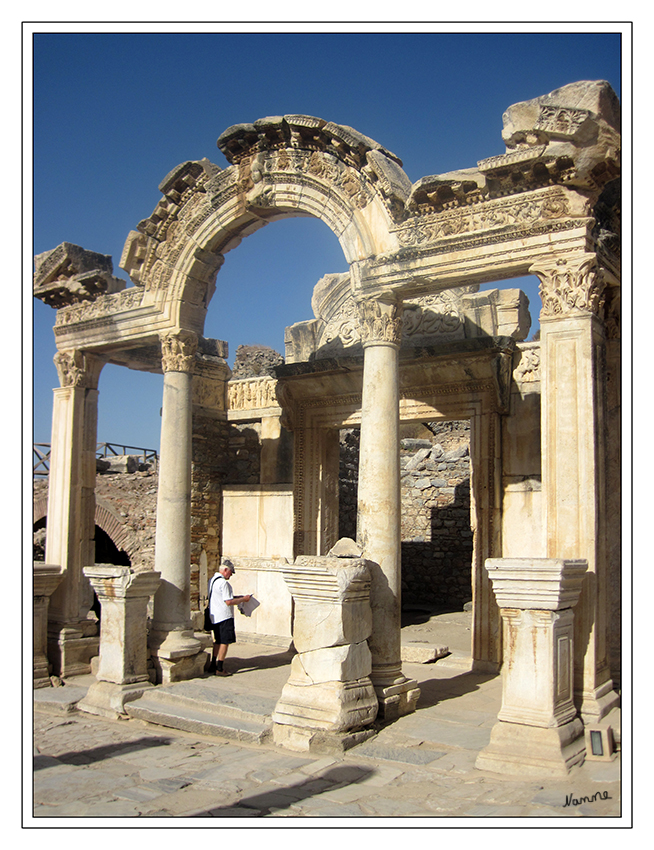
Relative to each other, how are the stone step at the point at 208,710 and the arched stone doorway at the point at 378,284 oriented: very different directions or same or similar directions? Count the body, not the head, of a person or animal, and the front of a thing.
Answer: same or similar directions

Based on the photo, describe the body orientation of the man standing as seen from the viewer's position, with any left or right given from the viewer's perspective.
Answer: facing to the right of the viewer

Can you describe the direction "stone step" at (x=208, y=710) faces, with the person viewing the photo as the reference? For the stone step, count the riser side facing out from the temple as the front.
facing the viewer and to the left of the viewer

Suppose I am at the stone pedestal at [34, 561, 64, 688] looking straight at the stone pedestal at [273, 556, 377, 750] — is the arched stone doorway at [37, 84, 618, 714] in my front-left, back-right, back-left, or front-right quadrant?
front-left

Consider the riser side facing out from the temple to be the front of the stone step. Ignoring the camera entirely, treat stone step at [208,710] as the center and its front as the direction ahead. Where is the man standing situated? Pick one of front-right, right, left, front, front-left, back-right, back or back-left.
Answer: back-right

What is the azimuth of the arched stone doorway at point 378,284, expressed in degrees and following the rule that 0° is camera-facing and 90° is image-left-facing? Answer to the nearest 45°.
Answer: approximately 45°

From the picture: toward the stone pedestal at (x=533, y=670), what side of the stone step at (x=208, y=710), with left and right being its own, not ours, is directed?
left

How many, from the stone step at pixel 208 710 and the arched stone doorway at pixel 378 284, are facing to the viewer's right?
0

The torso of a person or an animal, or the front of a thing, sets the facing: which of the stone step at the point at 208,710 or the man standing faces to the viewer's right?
the man standing

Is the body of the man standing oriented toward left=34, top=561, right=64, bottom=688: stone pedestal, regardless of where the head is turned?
no

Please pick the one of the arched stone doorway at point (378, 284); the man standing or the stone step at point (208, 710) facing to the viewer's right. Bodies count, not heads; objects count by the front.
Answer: the man standing
